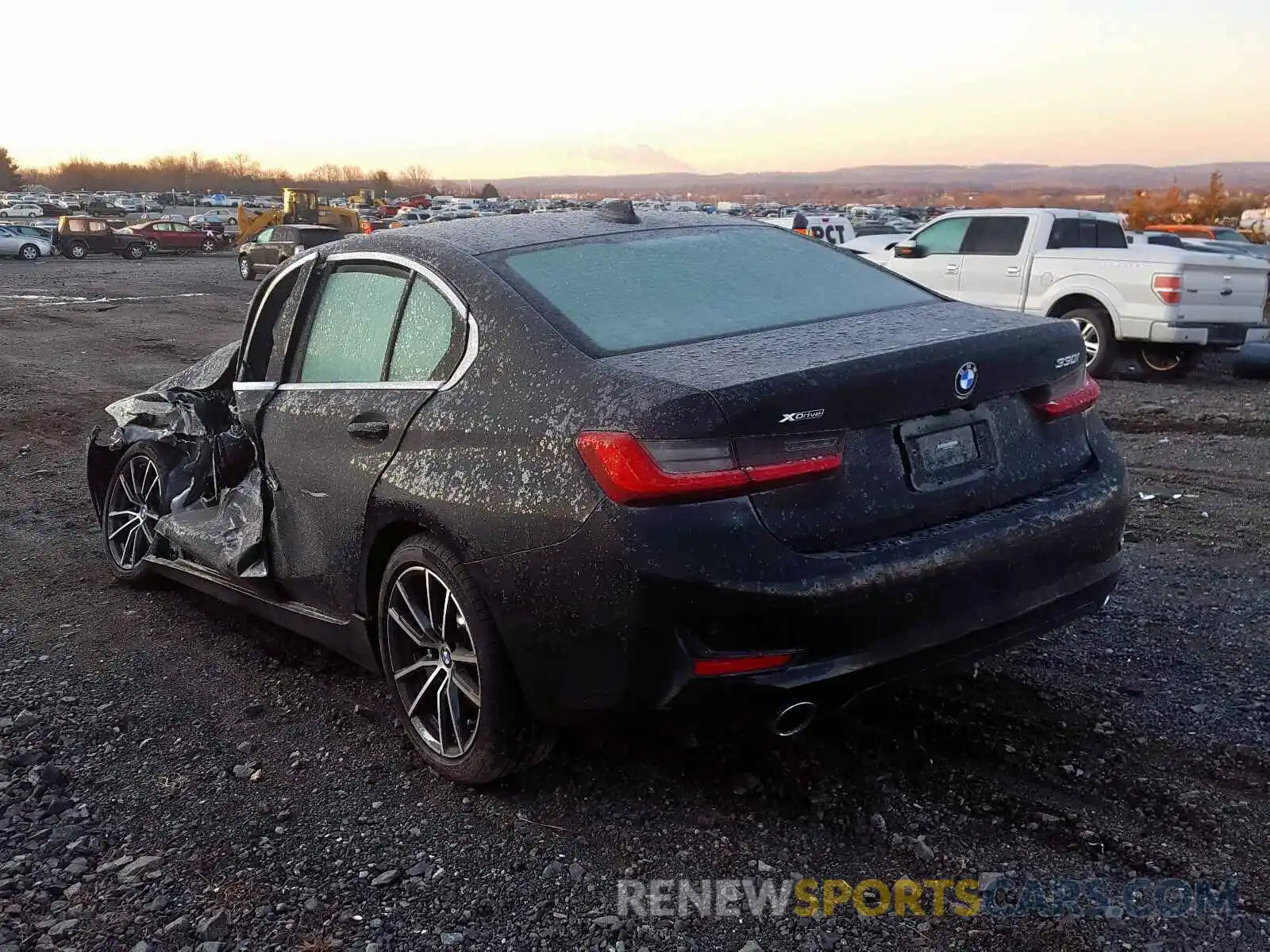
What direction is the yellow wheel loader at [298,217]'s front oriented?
to the viewer's left

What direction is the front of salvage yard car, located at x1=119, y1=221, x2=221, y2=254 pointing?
to the viewer's right

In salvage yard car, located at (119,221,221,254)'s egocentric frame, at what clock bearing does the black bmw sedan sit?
The black bmw sedan is roughly at 3 o'clock from the salvage yard car.

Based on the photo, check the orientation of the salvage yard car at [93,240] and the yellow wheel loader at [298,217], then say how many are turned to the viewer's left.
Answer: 1

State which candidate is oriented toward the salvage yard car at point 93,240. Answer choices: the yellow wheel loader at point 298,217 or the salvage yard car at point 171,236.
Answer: the yellow wheel loader

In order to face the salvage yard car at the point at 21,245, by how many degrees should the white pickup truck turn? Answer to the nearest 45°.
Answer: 0° — it already faces it
